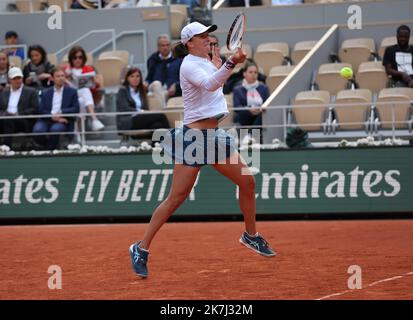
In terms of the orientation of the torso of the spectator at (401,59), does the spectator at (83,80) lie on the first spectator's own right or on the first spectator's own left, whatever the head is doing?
on the first spectator's own right

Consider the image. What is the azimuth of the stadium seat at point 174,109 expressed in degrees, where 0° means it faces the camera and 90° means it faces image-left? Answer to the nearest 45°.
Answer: approximately 0°

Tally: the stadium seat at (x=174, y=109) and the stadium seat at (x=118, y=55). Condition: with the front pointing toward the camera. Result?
2

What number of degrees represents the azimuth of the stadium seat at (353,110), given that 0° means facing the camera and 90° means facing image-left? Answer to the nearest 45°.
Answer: approximately 0°

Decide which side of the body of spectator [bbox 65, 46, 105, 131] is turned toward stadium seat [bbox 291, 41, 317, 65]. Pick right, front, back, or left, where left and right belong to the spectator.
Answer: left

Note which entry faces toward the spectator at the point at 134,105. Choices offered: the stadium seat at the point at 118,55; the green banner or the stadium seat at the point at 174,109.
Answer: the stadium seat at the point at 118,55

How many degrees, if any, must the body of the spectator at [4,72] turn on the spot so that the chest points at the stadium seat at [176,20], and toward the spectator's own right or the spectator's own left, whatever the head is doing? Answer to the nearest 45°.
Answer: approximately 90° to the spectator's own left
